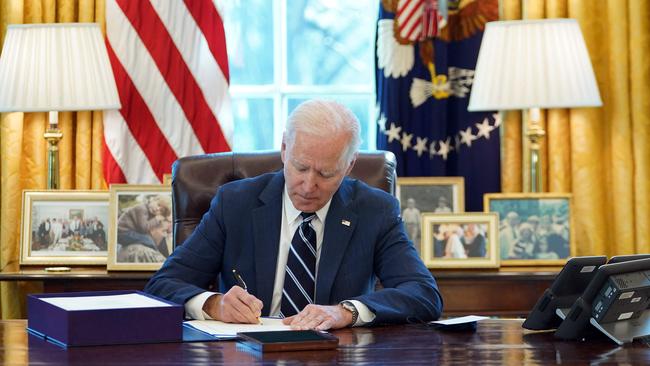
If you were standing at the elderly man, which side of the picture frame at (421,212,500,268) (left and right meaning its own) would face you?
front

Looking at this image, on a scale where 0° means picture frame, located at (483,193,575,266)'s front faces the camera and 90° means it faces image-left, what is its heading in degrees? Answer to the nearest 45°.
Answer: approximately 0°

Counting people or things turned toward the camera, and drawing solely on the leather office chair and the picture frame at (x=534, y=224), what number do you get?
2

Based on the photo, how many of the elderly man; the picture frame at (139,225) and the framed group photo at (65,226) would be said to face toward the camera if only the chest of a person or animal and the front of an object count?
3

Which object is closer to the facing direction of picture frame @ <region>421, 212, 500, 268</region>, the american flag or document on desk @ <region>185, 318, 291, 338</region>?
the document on desk

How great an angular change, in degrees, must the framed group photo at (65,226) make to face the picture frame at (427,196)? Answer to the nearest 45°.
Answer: approximately 90° to its left

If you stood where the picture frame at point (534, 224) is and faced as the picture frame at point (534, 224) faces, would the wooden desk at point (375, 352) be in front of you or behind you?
in front

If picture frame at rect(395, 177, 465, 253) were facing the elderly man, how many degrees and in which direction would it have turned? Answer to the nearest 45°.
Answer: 0° — it already faces them

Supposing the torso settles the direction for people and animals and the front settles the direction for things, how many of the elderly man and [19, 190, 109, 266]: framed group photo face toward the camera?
2
